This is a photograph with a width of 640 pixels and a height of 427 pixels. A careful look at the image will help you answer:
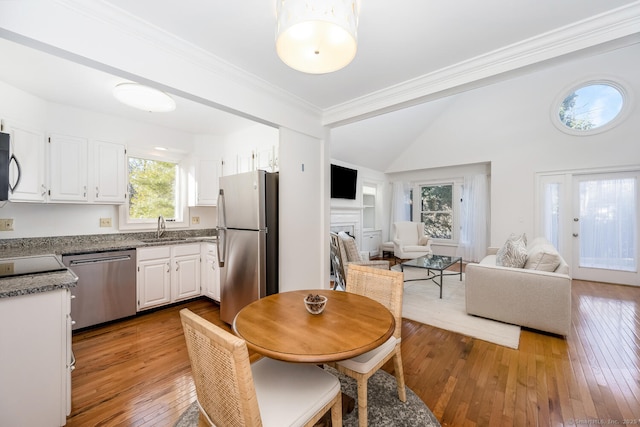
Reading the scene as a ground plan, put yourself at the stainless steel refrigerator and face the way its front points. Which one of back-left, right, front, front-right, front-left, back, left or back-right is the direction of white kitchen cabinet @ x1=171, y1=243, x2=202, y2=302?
right

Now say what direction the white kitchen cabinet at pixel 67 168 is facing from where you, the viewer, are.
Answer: facing the viewer

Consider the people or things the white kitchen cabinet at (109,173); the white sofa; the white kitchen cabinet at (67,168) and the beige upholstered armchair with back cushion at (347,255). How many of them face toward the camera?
2

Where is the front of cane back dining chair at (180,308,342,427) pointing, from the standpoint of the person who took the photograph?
facing away from the viewer and to the right of the viewer

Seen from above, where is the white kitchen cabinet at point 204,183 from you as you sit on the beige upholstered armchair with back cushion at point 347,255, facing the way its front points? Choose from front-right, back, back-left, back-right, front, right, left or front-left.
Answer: back

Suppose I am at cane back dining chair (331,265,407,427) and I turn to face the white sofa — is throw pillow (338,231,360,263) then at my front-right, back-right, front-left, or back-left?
front-left

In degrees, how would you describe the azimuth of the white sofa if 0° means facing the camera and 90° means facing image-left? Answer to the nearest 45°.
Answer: approximately 90°

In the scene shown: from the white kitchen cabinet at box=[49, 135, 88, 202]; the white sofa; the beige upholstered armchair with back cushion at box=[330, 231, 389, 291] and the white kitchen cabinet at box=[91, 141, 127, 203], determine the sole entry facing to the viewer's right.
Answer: the beige upholstered armchair with back cushion

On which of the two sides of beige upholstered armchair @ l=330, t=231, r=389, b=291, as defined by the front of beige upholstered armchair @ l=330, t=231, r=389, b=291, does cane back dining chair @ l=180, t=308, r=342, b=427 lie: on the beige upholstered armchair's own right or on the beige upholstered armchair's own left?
on the beige upholstered armchair's own right

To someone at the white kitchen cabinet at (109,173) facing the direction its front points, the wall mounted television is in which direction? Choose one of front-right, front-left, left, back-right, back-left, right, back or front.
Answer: left

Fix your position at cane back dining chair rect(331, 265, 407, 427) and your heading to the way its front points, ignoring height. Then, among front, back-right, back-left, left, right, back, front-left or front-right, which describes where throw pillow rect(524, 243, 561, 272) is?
back

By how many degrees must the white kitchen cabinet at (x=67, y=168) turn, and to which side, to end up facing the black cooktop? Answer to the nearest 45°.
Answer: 0° — it already faces it

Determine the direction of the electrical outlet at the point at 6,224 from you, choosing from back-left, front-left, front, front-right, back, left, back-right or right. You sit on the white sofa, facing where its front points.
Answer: front-left
